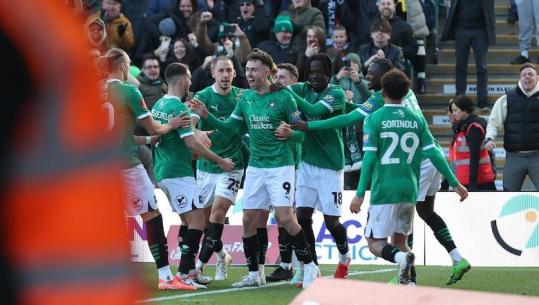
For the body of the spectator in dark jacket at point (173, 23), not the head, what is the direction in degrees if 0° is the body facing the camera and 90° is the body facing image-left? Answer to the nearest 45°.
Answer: approximately 0°

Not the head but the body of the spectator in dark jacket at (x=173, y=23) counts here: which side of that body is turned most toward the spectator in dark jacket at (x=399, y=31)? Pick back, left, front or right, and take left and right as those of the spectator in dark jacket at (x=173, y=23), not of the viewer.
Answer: left

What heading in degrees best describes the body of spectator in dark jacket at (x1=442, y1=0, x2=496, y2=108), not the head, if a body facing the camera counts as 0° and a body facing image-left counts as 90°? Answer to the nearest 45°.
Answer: approximately 0°
